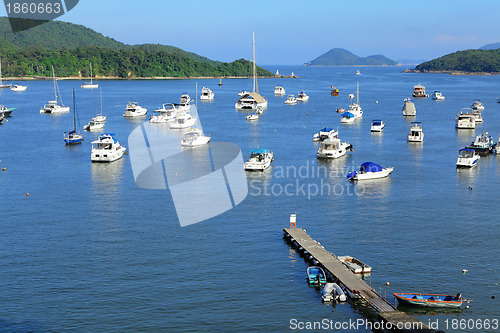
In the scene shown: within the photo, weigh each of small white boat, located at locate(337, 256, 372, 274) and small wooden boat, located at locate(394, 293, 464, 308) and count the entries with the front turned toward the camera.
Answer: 0
